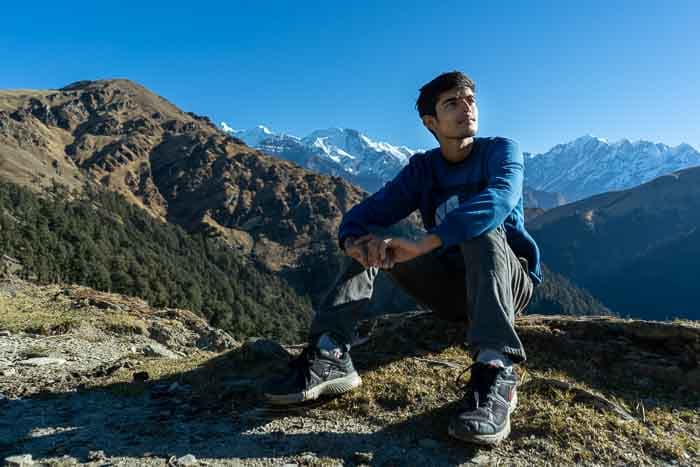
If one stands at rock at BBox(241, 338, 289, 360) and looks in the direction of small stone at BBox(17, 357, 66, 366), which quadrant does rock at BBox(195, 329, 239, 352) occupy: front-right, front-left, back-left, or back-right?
front-right

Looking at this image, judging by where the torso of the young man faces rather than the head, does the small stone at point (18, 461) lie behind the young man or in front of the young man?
in front

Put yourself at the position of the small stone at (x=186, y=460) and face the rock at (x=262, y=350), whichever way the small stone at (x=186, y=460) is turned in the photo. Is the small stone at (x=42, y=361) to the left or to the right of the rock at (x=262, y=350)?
left

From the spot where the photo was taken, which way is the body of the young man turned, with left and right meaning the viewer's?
facing the viewer and to the left of the viewer

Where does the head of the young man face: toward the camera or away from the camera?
toward the camera

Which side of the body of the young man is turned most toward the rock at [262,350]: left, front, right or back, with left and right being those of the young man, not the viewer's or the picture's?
right

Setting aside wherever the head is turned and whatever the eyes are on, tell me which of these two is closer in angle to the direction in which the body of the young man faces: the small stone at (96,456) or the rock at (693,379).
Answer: the small stone

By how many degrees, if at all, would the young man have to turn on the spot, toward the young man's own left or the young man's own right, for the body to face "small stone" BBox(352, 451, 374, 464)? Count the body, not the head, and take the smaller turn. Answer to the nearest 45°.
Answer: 0° — they already face it

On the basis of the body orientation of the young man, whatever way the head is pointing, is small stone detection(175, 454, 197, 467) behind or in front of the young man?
in front

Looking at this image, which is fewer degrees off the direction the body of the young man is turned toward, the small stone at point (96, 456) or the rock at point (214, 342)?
the small stone
